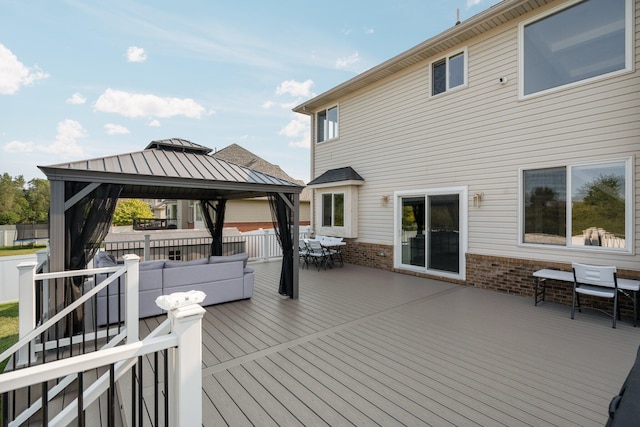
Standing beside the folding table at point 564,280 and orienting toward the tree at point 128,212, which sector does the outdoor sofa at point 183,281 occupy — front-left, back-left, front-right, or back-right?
front-left

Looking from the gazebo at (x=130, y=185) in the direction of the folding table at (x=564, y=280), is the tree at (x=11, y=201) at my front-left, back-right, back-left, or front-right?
back-left

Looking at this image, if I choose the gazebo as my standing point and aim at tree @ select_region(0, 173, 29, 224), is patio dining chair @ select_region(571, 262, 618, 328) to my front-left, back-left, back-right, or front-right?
back-right

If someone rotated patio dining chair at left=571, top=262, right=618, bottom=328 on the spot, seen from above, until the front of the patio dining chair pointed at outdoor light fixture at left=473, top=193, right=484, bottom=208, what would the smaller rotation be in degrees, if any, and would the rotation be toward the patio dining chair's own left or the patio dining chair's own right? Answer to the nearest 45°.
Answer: approximately 90° to the patio dining chair's own left

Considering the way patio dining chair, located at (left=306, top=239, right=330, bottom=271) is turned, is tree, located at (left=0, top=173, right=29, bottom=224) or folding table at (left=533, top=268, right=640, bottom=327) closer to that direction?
the folding table

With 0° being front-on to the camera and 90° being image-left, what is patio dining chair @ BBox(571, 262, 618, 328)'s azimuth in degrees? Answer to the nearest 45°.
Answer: approximately 225°

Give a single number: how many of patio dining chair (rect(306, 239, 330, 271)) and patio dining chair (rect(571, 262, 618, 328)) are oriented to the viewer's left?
0
